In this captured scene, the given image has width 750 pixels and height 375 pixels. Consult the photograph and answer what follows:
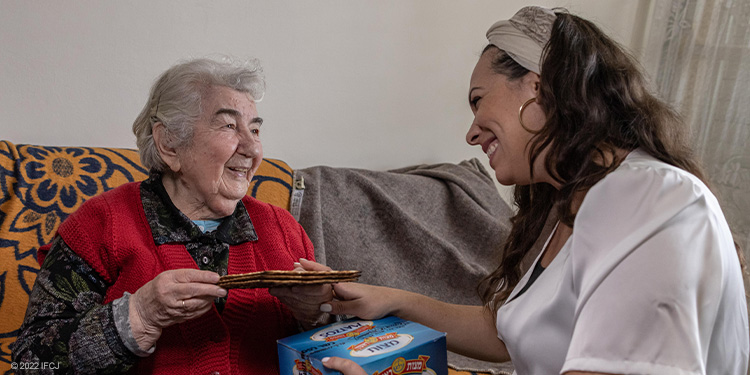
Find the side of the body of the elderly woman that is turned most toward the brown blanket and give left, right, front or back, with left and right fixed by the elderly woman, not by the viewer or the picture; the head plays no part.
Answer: left

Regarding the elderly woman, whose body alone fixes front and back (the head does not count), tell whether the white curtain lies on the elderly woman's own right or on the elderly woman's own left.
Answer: on the elderly woman's own left

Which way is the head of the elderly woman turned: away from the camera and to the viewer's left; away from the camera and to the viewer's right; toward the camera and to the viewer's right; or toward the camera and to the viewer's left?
toward the camera and to the viewer's right

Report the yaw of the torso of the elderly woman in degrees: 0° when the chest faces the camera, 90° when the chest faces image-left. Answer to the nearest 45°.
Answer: approximately 315°
